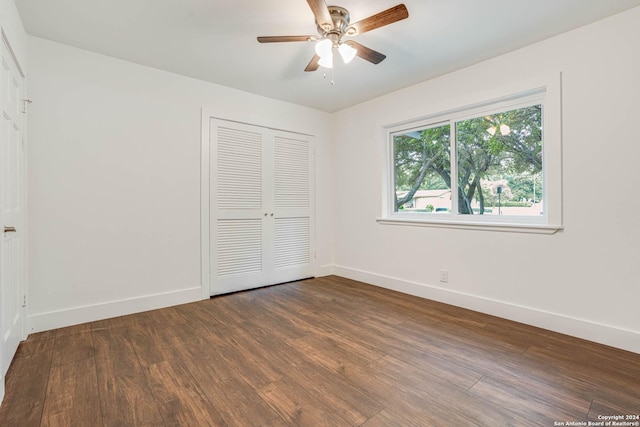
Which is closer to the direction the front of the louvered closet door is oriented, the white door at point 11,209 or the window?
the window

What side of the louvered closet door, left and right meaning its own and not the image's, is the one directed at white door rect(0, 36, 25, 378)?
right

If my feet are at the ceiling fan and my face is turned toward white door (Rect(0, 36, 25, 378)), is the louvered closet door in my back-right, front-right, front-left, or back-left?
front-right

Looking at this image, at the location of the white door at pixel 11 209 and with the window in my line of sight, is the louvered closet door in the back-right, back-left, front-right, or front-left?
front-left

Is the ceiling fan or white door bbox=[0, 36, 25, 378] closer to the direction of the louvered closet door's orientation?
the ceiling fan

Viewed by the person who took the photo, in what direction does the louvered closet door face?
facing the viewer and to the right of the viewer

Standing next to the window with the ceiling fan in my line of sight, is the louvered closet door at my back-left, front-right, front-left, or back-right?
front-right

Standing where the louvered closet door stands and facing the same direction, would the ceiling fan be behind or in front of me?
in front
